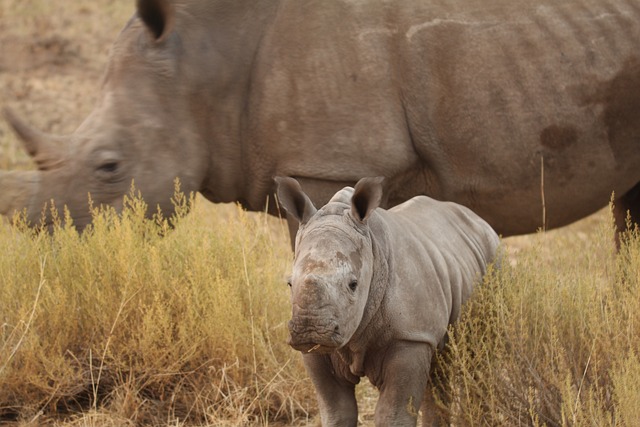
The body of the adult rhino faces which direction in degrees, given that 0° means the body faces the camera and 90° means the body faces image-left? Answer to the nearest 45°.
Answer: approximately 90°

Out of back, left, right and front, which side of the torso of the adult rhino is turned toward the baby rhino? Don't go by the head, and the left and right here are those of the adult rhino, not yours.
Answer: left

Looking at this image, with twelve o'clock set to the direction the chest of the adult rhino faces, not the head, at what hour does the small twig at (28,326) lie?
The small twig is roughly at 11 o'clock from the adult rhino.

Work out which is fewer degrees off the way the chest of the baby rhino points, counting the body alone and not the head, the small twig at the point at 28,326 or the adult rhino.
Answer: the small twig

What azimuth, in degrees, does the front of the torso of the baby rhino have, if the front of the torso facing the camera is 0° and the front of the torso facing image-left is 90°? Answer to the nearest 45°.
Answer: approximately 45°

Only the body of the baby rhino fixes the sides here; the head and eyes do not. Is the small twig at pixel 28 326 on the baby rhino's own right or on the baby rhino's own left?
on the baby rhino's own right

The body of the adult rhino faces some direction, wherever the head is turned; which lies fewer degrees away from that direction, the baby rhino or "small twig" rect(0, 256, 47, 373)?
the small twig

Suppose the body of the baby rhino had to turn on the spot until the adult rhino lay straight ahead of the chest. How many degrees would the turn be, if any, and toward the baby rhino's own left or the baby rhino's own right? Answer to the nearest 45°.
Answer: approximately 135° to the baby rhino's own right

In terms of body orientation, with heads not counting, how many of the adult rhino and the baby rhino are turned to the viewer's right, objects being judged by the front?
0
